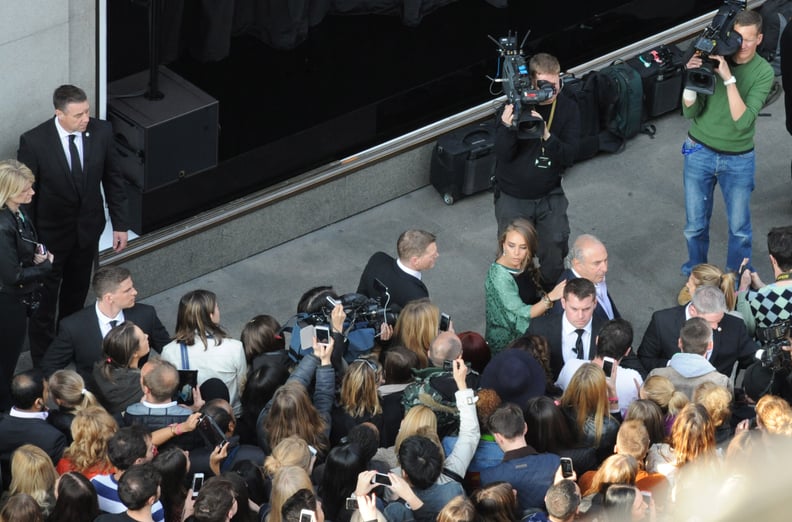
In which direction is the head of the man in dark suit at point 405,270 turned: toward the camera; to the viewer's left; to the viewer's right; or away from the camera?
to the viewer's right

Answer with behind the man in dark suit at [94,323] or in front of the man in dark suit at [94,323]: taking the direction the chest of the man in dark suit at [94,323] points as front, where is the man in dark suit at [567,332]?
in front

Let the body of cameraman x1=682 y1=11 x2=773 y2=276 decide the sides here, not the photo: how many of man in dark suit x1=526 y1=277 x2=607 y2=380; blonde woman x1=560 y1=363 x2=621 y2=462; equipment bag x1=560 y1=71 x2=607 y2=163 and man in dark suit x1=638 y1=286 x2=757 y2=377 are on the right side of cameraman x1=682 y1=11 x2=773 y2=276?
1

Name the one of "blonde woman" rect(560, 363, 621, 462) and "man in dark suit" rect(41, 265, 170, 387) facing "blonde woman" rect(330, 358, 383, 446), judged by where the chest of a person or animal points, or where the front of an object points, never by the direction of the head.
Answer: the man in dark suit

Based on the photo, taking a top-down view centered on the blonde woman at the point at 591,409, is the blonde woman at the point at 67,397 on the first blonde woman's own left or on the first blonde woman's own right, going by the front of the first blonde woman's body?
on the first blonde woman's own left

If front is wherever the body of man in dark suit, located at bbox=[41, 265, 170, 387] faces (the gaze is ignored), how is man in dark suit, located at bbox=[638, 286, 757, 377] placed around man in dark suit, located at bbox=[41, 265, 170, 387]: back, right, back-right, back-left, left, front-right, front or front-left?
front-left

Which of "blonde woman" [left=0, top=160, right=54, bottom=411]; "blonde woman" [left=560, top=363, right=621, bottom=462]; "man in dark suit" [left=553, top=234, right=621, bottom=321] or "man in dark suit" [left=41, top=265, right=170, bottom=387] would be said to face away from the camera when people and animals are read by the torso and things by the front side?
"blonde woman" [left=560, top=363, right=621, bottom=462]

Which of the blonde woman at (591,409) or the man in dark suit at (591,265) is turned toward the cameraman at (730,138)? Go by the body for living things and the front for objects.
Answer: the blonde woman

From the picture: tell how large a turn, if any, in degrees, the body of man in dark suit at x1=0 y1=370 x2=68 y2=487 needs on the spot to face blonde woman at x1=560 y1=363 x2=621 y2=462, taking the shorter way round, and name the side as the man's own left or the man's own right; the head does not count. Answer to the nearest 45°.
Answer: approximately 45° to the man's own right

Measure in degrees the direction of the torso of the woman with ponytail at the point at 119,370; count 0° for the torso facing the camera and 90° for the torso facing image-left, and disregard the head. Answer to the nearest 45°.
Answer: approximately 225°

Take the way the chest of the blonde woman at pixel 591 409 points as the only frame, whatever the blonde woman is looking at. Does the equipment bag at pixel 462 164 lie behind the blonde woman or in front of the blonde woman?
in front

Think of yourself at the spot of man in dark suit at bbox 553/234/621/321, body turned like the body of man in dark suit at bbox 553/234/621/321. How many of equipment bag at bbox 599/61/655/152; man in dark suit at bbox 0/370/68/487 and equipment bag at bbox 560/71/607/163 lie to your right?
1

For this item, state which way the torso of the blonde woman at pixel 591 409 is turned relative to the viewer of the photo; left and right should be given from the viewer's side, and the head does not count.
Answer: facing away from the viewer
